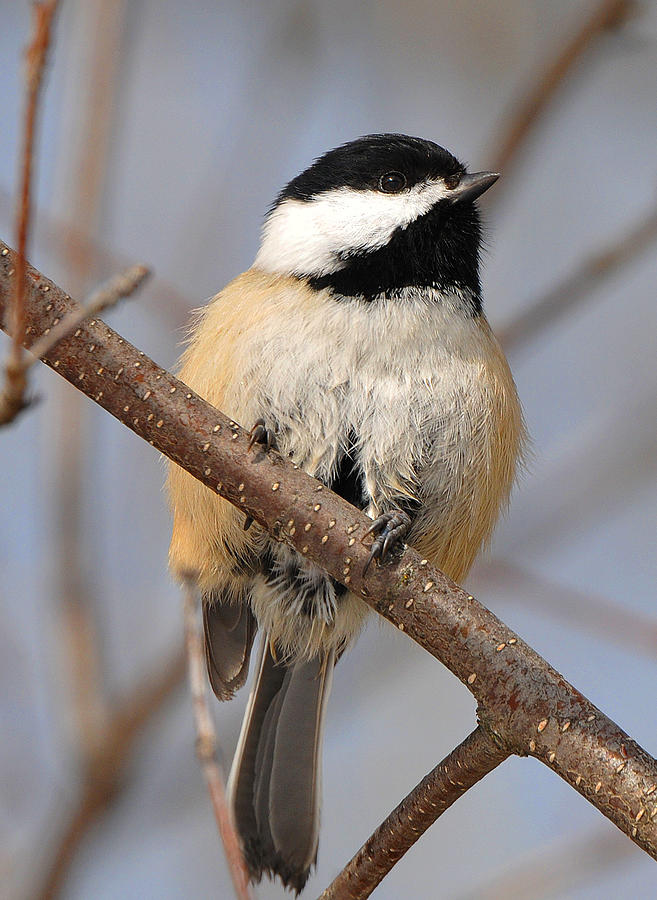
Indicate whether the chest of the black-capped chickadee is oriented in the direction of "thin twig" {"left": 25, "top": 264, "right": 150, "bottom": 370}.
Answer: no

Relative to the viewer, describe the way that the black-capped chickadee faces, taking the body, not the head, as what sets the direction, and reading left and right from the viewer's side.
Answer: facing the viewer and to the right of the viewer

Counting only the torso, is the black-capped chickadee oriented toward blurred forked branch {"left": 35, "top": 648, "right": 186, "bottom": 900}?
no

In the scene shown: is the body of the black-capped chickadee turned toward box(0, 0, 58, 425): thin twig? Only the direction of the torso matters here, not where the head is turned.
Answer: no
